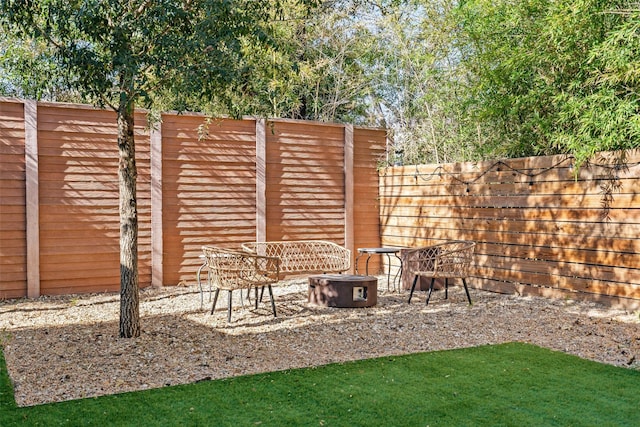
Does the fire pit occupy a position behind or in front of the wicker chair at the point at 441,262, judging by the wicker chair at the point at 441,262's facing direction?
in front

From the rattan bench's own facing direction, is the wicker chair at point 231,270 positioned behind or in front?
in front

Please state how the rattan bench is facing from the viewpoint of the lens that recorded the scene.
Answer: facing the viewer

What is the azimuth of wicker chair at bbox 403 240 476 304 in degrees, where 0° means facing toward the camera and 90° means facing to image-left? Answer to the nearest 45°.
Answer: approximately 45°

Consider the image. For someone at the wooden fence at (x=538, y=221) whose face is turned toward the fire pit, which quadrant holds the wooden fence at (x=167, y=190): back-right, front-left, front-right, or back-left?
front-right

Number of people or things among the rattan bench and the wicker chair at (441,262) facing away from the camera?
0

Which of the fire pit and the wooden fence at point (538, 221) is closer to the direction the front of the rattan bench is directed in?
the fire pit

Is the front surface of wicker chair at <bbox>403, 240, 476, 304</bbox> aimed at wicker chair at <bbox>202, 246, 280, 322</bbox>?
yes
